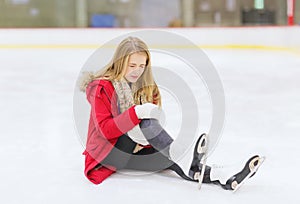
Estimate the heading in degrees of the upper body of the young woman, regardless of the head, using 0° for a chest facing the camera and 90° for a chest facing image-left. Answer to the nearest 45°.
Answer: approximately 315°

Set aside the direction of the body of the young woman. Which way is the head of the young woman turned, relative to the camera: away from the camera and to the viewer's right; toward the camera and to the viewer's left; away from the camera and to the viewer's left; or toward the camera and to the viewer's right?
toward the camera and to the viewer's right
